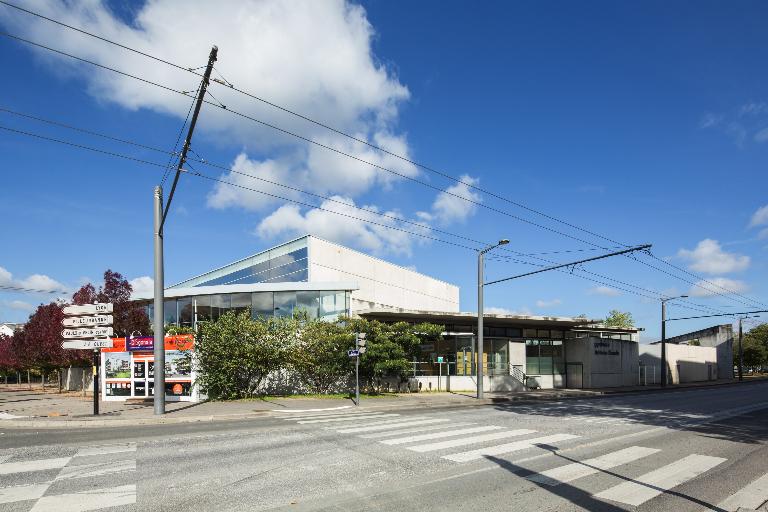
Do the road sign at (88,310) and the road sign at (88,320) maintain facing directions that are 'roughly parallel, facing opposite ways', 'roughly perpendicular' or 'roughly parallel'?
roughly parallel

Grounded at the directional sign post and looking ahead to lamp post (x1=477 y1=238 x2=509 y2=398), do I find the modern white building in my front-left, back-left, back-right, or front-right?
front-left

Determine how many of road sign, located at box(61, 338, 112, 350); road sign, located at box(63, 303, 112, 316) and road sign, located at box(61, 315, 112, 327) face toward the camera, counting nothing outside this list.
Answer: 3

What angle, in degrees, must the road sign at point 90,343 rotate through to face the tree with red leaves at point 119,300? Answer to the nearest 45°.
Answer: approximately 180°

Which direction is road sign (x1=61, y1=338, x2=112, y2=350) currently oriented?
toward the camera

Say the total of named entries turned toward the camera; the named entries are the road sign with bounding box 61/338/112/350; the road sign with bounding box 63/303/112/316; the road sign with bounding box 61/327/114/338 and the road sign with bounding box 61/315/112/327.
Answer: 4

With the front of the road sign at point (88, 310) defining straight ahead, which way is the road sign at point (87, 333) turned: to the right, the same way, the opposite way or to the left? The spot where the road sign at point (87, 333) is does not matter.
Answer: the same way

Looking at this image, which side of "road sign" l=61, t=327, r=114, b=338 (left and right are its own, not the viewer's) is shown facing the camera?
front

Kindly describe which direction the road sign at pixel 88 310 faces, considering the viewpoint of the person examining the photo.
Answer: facing the viewer

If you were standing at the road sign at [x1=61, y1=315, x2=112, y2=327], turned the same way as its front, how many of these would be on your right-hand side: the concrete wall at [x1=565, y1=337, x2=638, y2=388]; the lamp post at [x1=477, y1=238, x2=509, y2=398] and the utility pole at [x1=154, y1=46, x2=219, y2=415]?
0
